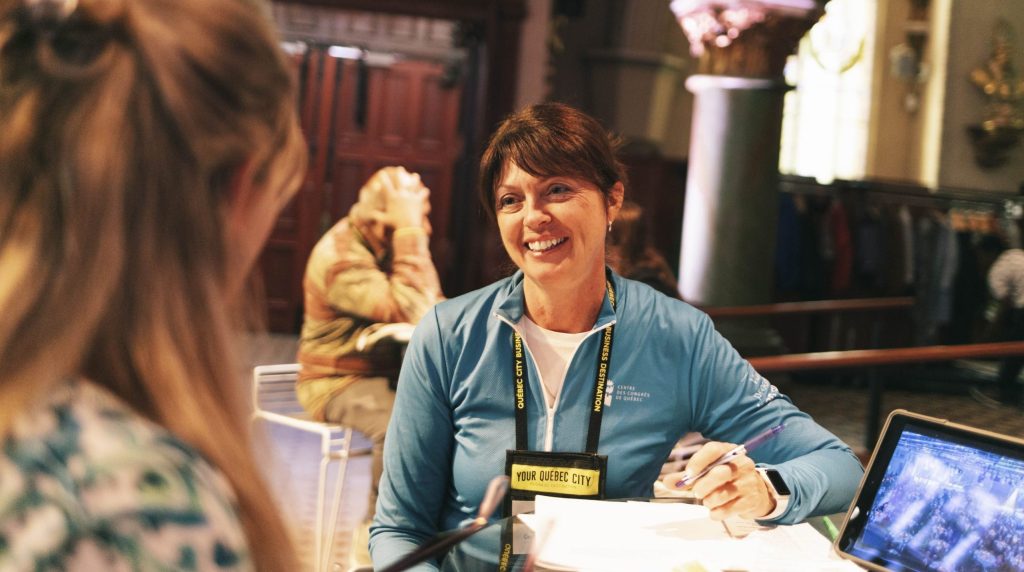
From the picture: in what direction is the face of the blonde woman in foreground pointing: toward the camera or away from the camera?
away from the camera

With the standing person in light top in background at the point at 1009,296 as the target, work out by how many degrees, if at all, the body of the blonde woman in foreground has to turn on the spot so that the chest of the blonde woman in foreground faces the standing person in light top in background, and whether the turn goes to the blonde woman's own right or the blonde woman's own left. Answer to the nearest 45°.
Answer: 0° — they already face them

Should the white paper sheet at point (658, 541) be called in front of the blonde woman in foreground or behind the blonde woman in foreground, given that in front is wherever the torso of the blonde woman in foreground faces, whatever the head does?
in front

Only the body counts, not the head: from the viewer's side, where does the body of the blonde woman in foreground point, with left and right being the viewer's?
facing away from the viewer and to the right of the viewer
